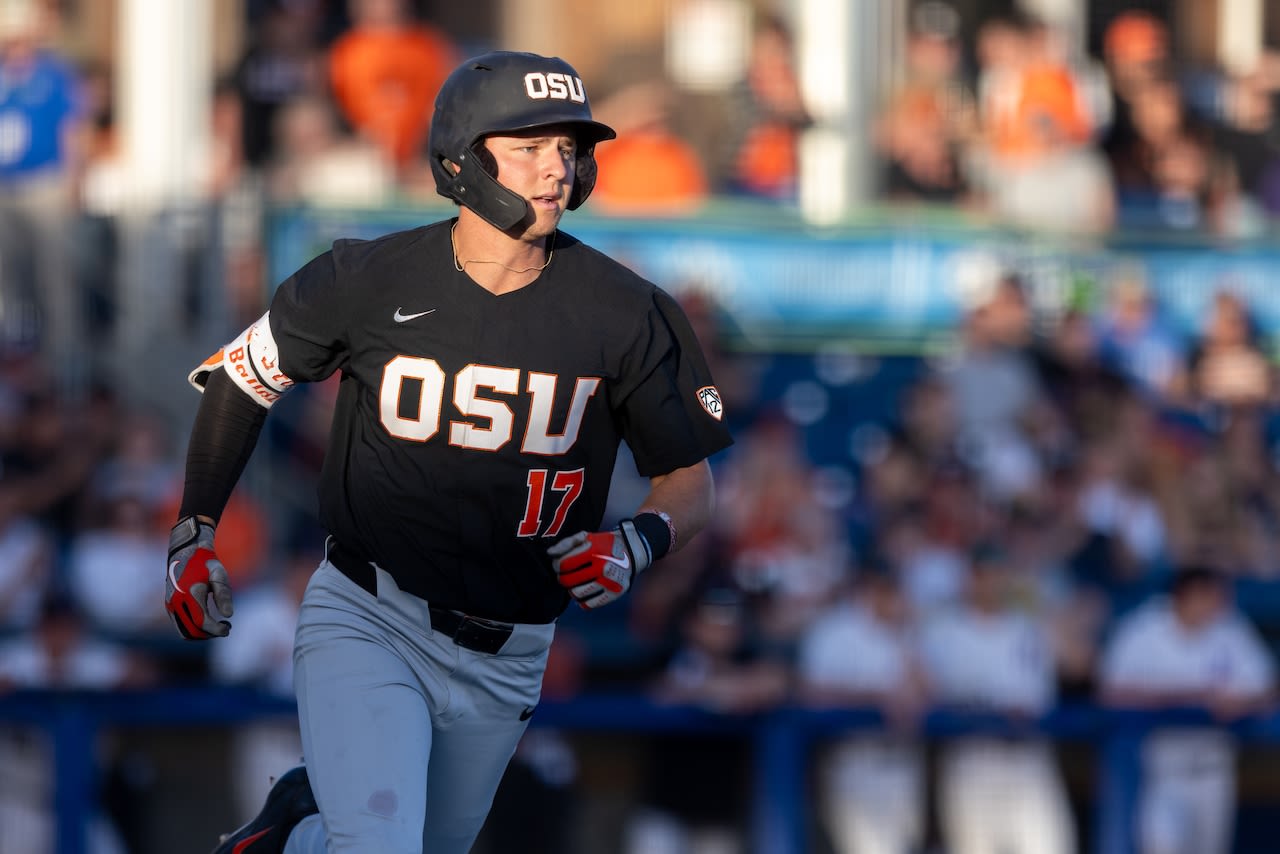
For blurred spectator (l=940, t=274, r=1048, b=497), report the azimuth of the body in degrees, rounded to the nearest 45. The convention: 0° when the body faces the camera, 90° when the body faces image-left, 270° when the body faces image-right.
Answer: approximately 45°

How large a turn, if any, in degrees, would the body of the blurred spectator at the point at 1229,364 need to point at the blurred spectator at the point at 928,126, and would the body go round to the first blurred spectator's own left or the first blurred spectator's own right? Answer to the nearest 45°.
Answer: approximately 90° to the first blurred spectator's own right

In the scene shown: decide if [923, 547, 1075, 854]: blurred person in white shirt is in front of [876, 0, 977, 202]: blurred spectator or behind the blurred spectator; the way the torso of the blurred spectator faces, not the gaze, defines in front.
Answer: in front

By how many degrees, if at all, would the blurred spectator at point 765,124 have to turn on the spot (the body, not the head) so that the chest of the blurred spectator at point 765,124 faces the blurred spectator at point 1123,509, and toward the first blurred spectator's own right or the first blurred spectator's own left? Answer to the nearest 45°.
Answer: approximately 45° to the first blurred spectator's own left

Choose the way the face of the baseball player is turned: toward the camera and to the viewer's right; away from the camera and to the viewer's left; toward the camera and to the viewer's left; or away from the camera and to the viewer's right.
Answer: toward the camera and to the viewer's right

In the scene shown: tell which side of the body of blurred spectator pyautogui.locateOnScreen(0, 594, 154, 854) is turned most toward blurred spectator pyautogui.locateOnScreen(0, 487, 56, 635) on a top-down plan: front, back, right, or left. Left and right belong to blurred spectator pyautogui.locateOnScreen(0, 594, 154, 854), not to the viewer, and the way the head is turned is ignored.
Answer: back

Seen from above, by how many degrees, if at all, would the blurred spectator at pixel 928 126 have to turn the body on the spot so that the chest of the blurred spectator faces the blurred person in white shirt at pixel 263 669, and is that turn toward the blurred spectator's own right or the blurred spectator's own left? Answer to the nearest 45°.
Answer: approximately 45° to the blurred spectator's own right

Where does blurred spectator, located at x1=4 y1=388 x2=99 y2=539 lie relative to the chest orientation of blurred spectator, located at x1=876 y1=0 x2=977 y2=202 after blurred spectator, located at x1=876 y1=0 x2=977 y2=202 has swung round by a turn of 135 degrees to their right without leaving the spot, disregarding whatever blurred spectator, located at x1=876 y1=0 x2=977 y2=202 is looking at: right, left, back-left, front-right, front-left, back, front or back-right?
left

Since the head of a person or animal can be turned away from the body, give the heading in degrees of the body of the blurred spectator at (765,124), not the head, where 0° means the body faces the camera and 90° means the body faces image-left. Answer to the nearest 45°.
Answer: approximately 0°

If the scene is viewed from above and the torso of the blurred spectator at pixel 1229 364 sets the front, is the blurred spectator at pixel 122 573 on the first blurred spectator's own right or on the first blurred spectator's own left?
on the first blurred spectator's own right

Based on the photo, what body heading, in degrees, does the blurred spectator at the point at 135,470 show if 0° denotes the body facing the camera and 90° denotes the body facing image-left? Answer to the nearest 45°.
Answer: approximately 0°
